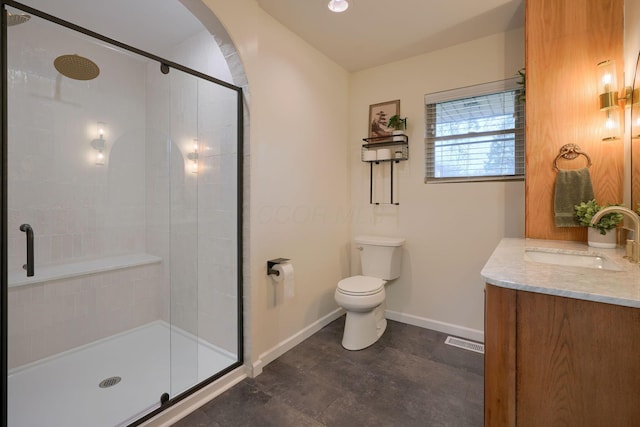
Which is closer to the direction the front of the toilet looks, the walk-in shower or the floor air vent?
the walk-in shower

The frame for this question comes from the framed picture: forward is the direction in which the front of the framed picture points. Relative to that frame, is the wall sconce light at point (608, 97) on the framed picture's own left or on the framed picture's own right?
on the framed picture's own left

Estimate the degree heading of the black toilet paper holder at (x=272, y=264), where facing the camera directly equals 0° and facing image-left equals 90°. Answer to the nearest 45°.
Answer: approximately 315°

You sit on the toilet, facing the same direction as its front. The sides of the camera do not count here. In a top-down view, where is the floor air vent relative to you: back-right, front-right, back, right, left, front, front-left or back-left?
back-left

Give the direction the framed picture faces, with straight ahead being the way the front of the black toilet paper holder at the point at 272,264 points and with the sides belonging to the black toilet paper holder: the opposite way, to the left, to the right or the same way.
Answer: to the right

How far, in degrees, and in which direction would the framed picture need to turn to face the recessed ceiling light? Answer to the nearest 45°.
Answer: approximately 45° to its left

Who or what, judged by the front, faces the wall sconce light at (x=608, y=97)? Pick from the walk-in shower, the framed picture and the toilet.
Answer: the walk-in shower

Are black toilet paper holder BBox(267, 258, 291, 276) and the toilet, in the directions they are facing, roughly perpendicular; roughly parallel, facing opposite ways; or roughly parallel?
roughly perpendicular
